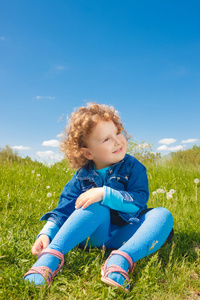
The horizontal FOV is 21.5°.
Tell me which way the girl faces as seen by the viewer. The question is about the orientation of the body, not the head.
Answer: toward the camera
